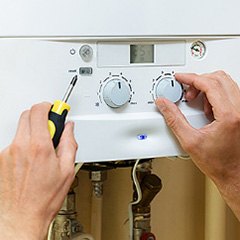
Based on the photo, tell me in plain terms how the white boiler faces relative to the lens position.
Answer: facing the viewer
